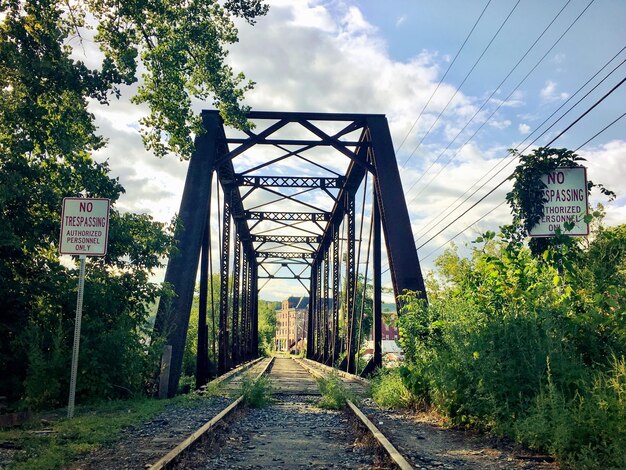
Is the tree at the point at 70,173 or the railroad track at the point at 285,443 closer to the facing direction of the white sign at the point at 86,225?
the railroad track

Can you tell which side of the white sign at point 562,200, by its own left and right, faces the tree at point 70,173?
right

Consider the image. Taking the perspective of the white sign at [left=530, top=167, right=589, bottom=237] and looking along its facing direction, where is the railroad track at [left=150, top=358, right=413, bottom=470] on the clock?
The railroad track is roughly at 2 o'clock from the white sign.

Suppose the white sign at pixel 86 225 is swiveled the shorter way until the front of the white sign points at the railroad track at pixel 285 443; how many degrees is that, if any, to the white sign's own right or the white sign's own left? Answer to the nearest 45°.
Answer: approximately 45° to the white sign's own left

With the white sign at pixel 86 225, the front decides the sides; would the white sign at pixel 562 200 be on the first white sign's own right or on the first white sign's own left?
on the first white sign's own left

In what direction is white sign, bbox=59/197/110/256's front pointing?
toward the camera

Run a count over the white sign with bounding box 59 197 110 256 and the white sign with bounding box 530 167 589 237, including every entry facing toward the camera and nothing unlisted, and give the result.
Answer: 2

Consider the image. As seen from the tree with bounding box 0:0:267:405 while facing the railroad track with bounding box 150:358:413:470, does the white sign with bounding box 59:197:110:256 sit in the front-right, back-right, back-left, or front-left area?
front-right

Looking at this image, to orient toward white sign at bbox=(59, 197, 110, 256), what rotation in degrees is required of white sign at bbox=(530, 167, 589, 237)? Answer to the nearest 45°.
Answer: approximately 90° to its right

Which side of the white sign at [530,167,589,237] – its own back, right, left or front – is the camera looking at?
front
